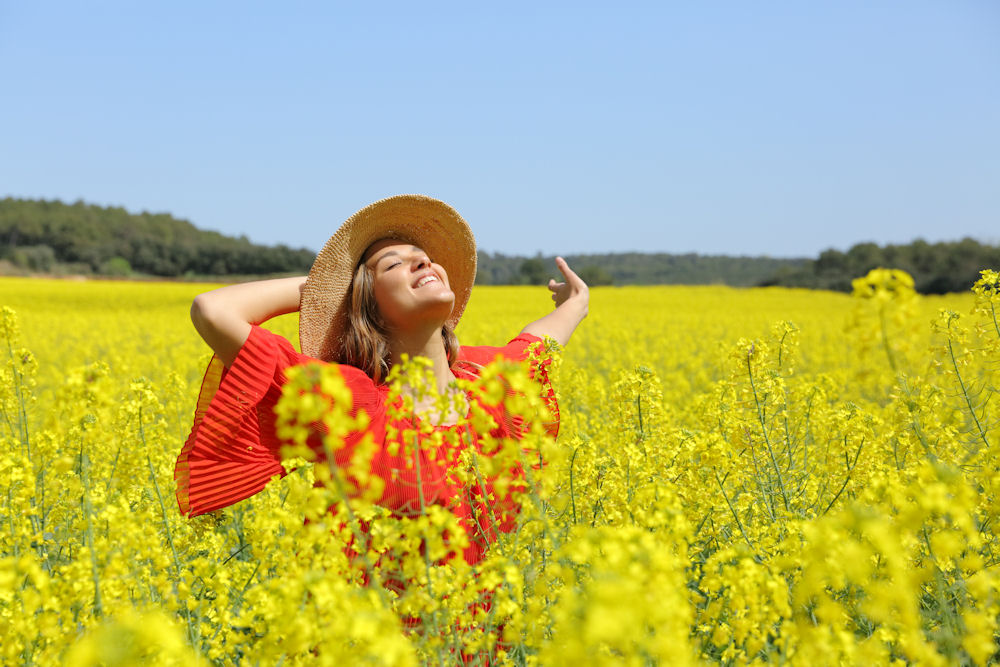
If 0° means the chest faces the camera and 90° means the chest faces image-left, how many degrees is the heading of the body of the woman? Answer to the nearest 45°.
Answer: approximately 315°

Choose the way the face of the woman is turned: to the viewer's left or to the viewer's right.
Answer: to the viewer's right
